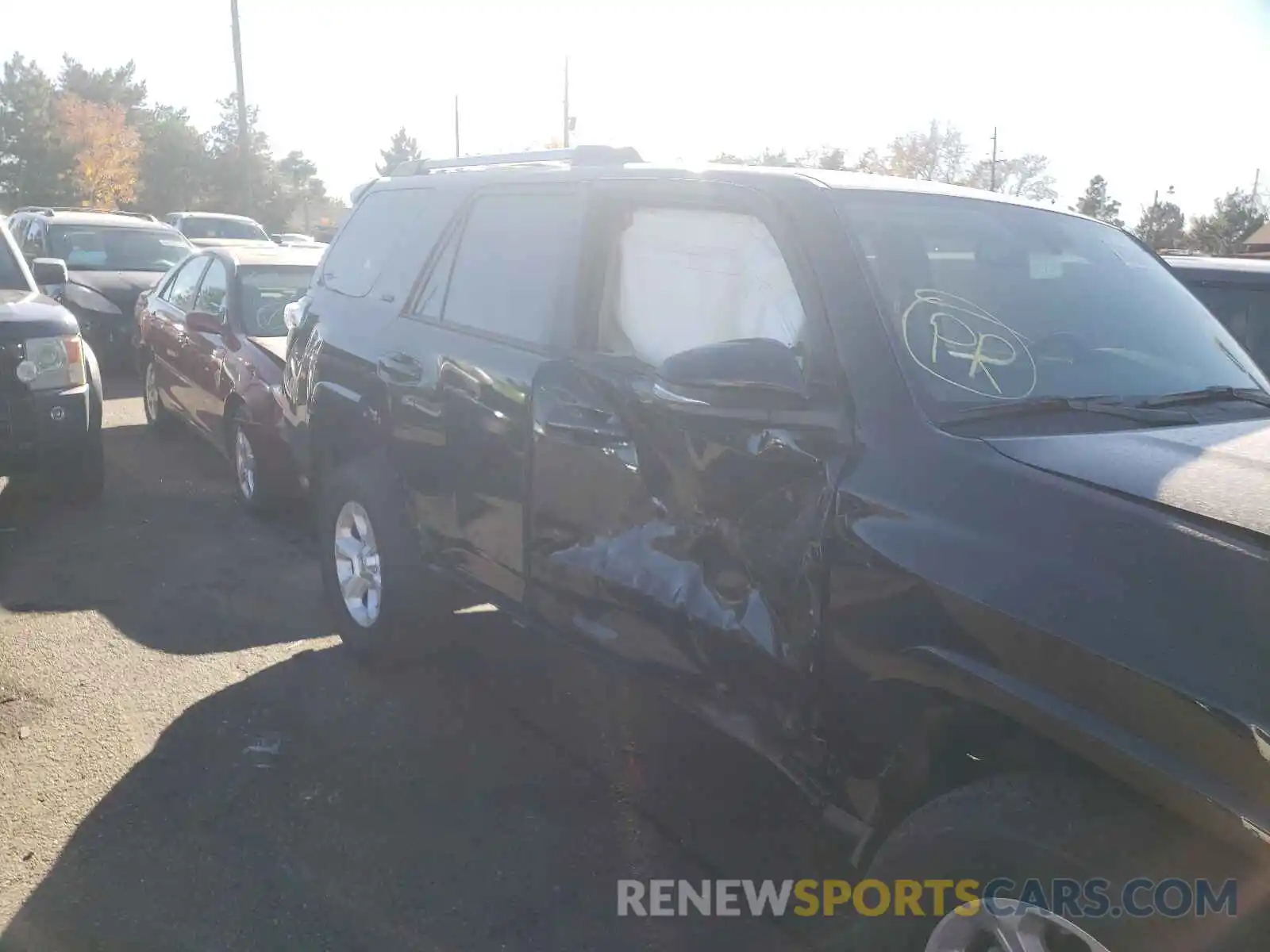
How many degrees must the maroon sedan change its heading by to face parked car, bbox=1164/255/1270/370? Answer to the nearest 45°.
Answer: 0° — it already faces it

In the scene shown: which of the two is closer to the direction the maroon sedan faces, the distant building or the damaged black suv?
the damaged black suv

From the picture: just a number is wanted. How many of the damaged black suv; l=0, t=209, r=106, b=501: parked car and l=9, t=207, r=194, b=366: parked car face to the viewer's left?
0

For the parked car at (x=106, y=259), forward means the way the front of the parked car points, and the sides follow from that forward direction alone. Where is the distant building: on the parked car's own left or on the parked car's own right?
on the parked car's own left

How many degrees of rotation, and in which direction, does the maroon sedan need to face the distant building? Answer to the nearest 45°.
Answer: approximately 90° to its left

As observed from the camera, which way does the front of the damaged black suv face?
facing the viewer and to the right of the viewer

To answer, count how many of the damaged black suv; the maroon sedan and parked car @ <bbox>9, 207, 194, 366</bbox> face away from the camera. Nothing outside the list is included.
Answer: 0

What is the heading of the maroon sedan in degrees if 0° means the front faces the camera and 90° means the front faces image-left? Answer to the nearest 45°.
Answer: approximately 315°

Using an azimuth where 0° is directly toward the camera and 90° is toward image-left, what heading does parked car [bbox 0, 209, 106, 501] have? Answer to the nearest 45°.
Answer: approximately 315°

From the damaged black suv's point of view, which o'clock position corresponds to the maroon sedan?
The maroon sedan is roughly at 6 o'clock from the damaged black suv.

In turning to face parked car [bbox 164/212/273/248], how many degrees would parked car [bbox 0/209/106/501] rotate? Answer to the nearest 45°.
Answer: approximately 135° to its left

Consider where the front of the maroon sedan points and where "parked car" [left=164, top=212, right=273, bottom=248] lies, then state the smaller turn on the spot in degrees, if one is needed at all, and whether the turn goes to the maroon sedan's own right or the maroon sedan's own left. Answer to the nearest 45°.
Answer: approximately 135° to the maroon sedan's own left

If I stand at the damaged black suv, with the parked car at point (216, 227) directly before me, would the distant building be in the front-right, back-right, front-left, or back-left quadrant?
front-right

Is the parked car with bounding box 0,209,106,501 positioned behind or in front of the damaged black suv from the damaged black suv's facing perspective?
behind
